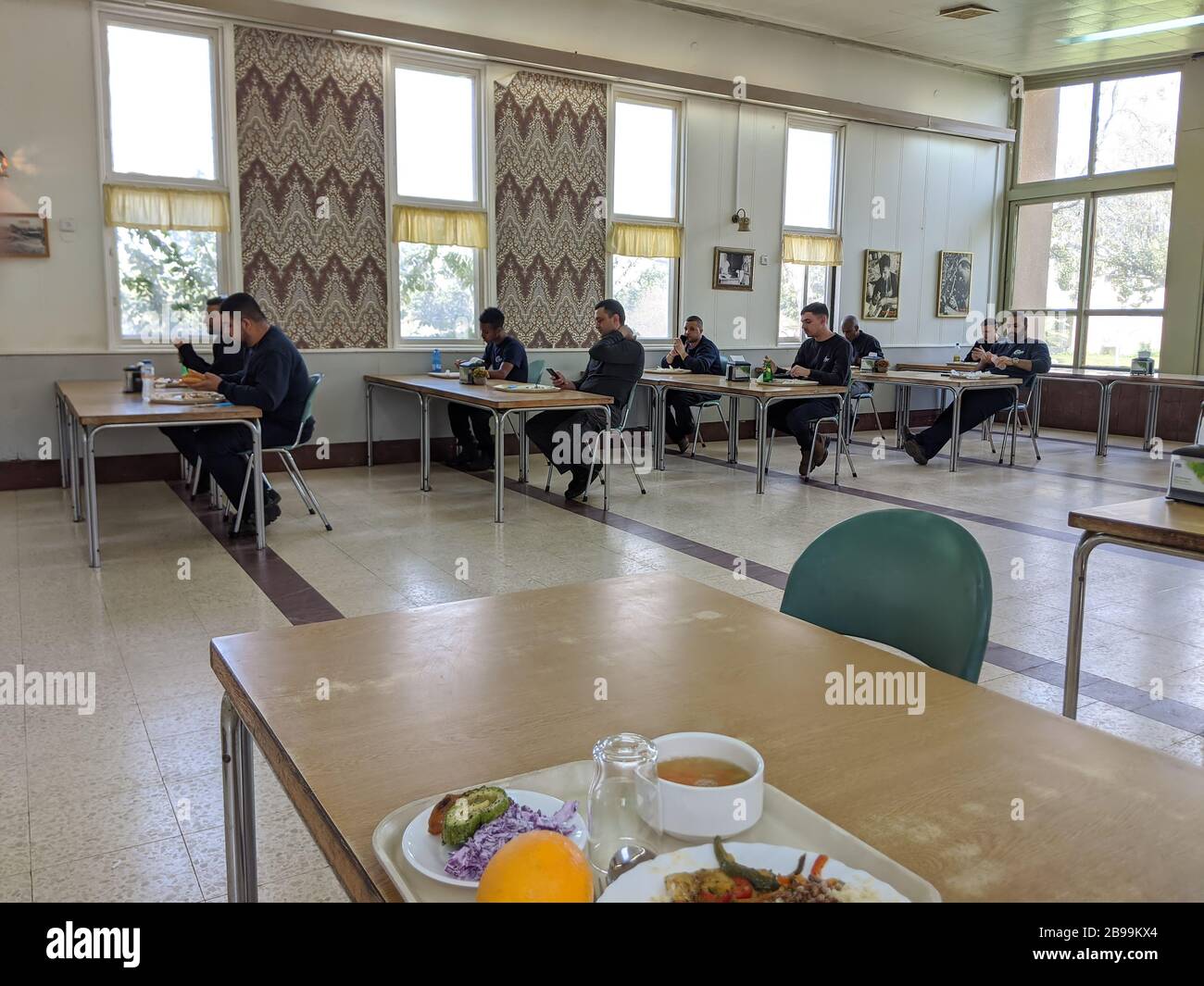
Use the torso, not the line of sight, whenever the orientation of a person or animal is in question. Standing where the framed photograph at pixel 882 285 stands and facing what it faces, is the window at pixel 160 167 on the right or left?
on its right

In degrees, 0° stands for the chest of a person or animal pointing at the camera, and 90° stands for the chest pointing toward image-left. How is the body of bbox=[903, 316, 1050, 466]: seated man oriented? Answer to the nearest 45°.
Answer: approximately 45°

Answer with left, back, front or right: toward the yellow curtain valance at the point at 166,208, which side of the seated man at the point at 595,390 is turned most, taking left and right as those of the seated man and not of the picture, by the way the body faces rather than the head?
front

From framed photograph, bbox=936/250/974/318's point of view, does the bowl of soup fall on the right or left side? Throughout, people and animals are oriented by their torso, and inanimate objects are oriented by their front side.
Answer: on its right

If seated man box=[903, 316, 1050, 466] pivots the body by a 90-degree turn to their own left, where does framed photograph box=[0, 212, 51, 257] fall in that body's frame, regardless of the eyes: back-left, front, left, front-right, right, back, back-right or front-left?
right

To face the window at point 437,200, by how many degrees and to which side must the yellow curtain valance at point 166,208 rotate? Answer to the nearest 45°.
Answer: approximately 90° to its left

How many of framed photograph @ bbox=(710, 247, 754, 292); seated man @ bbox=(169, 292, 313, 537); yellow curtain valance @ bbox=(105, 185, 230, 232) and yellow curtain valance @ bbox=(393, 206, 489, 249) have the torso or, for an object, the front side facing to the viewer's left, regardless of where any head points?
1

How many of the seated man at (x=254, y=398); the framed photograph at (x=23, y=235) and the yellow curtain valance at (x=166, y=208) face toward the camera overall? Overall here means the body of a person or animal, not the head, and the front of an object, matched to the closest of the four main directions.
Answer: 2

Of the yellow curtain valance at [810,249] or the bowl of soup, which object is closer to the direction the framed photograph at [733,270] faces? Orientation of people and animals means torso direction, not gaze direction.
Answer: the bowl of soup

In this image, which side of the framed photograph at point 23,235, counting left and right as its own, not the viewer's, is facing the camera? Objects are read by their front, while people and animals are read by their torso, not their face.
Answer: front

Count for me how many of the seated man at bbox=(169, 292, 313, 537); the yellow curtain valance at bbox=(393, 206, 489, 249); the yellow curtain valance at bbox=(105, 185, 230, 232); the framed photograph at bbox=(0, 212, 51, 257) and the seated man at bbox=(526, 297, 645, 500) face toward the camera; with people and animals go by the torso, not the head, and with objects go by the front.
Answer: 3

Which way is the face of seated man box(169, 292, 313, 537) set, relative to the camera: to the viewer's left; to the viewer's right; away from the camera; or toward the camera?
to the viewer's left

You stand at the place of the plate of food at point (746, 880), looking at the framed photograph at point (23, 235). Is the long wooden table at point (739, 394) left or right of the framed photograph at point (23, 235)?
right

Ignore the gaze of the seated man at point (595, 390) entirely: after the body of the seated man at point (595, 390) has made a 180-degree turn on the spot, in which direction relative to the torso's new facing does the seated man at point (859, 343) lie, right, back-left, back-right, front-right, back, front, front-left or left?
front-left

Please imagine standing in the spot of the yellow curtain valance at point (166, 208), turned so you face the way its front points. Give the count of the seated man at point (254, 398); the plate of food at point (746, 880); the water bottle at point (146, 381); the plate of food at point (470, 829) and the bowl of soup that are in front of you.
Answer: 5

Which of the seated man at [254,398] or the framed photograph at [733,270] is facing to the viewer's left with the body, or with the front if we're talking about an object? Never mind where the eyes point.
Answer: the seated man

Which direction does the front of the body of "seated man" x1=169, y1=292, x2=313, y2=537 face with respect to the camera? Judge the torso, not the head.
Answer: to the viewer's left
